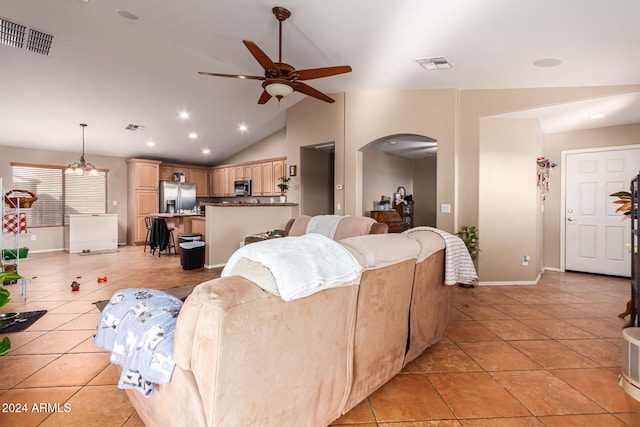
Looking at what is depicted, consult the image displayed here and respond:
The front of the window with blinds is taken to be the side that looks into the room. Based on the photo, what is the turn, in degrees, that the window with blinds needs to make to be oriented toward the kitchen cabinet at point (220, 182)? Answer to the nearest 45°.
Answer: approximately 45° to its left

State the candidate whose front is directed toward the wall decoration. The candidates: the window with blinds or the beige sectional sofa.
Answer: the window with blinds

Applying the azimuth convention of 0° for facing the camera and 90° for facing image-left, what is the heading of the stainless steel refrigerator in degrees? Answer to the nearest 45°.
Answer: approximately 315°

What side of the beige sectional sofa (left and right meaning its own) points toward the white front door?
right

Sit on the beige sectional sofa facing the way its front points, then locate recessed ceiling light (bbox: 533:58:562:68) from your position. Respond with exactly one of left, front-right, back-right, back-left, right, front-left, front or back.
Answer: right

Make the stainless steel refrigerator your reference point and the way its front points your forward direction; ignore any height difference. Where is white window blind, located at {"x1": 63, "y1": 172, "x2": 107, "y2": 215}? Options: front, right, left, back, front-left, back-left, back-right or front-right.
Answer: back-right

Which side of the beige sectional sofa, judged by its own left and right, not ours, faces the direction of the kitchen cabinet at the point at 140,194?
front

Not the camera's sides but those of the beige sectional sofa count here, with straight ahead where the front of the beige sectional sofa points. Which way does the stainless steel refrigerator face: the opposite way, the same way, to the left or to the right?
the opposite way

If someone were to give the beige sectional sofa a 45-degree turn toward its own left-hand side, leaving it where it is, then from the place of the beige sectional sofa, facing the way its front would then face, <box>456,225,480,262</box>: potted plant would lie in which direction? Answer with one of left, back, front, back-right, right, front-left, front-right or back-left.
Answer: back-right

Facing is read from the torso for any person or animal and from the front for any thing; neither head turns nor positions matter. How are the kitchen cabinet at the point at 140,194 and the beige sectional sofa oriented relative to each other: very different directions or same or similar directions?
very different directions

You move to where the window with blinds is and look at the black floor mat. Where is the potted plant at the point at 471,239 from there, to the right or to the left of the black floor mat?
left

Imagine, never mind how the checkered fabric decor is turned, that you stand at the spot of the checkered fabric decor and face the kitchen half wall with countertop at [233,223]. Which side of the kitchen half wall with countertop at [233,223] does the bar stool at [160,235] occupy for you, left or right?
left

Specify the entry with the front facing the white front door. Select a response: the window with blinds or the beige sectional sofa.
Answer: the window with blinds
